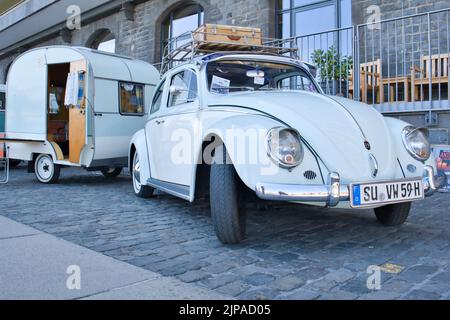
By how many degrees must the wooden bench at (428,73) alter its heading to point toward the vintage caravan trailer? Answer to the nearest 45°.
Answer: approximately 45° to its right

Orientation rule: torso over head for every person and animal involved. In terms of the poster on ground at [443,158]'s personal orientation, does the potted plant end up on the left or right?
on its right

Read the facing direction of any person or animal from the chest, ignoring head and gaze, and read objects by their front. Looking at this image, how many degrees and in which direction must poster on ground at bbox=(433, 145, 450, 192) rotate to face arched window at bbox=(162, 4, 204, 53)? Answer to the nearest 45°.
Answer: approximately 135° to its right

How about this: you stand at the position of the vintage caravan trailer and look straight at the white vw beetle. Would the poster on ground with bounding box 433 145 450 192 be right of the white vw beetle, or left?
left

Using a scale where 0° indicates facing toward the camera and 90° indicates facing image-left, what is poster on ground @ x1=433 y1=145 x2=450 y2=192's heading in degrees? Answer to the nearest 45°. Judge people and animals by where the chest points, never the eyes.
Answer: approximately 0°

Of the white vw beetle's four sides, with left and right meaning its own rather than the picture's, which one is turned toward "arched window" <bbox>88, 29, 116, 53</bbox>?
back

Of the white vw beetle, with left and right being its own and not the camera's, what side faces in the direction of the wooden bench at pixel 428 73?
left
